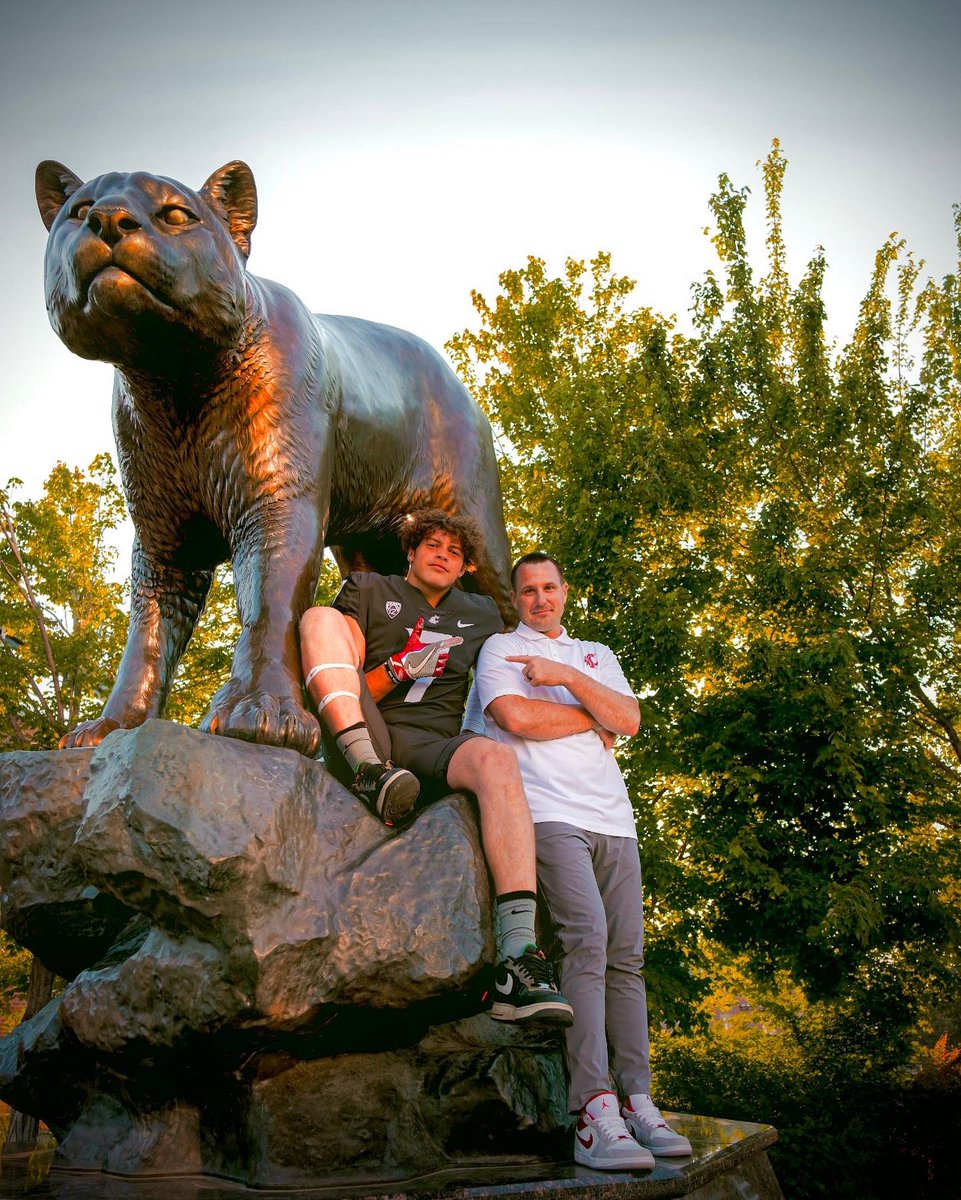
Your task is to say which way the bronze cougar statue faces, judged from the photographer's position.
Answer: facing the viewer and to the left of the viewer

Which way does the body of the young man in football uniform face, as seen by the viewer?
toward the camera

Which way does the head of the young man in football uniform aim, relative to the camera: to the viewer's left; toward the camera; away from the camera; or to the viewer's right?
toward the camera

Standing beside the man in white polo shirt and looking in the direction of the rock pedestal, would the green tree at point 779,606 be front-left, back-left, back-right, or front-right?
back-right

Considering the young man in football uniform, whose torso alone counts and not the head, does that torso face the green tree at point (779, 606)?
no

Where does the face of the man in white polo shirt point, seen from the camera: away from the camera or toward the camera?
toward the camera

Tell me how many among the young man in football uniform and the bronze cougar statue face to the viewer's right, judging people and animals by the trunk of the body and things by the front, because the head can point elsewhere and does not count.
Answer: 0
